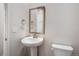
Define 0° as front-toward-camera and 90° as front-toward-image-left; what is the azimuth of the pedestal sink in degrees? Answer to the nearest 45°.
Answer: approximately 45°

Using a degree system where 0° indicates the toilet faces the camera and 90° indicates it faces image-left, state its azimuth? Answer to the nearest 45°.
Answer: approximately 45°
